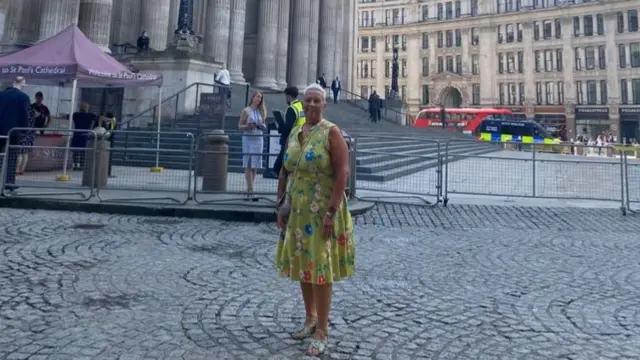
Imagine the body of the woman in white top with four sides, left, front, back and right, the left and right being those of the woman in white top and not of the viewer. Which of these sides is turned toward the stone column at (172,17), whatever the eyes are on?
back

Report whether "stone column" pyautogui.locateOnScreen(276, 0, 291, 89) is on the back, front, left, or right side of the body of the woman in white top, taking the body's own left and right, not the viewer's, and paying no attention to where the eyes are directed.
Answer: back

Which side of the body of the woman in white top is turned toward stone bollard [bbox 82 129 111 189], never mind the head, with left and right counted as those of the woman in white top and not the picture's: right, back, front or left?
right

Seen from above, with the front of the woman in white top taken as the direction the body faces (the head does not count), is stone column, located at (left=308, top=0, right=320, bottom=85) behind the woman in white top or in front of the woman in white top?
behind

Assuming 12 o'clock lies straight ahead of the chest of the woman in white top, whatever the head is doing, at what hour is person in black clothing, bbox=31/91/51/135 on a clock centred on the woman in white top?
The person in black clothing is roughly at 4 o'clock from the woman in white top.

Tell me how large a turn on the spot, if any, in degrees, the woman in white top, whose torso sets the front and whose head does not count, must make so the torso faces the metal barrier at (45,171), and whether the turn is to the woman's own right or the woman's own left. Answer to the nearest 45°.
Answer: approximately 90° to the woman's own right

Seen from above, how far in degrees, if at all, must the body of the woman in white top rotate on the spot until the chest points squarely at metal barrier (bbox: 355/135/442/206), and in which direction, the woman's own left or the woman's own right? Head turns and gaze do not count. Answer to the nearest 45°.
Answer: approximately 135° to the woman's own left

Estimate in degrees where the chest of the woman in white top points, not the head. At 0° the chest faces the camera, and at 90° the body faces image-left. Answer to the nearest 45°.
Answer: approximately 0°

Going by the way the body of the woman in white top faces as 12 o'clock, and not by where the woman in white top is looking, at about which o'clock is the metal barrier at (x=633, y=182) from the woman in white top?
The metal barrier is roughly at 9 o'clock from the woman in white top.
